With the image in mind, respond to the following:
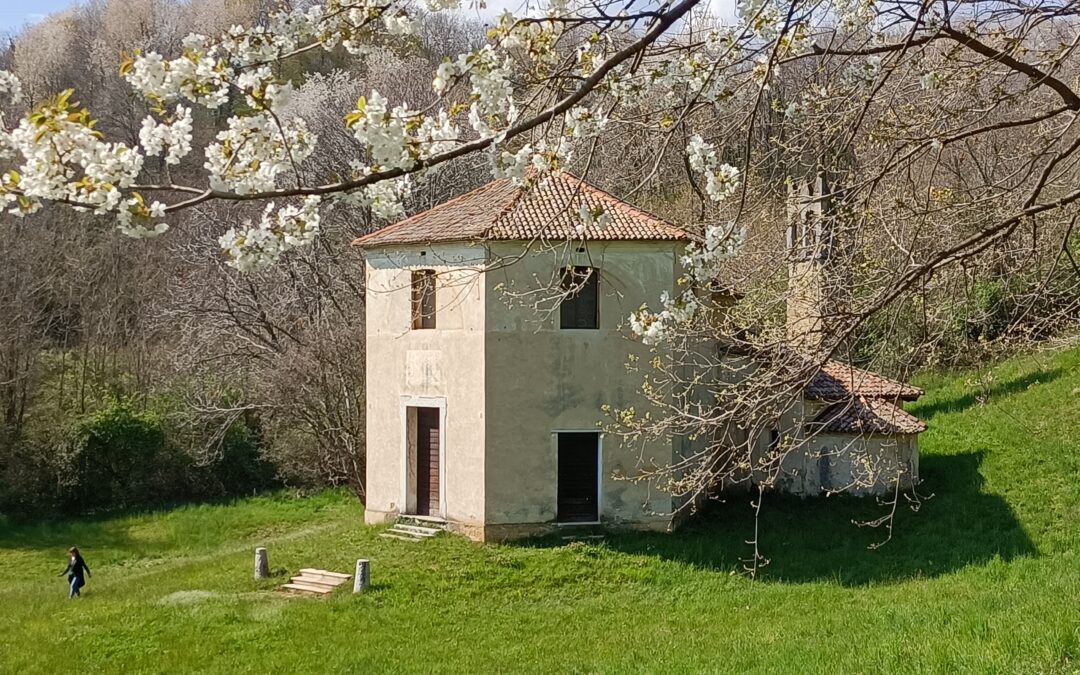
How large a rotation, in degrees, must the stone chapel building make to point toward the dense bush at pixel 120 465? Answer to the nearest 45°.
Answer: approximately 90° to its right

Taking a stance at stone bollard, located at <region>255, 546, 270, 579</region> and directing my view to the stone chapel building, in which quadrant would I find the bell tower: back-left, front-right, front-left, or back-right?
front-right

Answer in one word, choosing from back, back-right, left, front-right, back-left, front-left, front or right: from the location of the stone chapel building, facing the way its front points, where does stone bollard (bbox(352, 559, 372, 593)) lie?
front

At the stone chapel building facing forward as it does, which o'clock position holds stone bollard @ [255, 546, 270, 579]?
The stone bollard is roughly at 1 o'clock from the stone chapel building.

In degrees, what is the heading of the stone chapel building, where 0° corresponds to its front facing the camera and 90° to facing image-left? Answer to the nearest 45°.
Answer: approximately 45°

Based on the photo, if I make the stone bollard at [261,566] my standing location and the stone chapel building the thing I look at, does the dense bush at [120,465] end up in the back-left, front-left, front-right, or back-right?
back-left

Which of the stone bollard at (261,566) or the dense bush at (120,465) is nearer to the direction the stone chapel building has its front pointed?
the stone bollard
